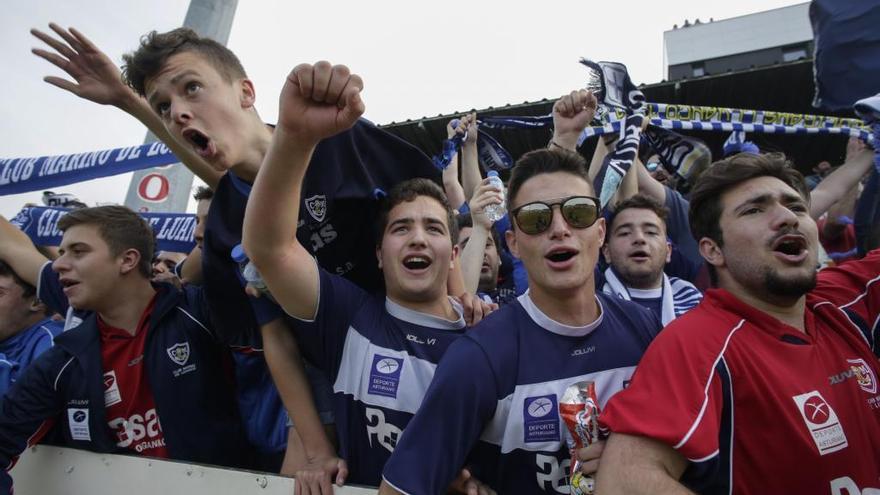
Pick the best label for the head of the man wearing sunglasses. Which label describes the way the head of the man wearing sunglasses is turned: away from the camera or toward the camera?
toward the camera

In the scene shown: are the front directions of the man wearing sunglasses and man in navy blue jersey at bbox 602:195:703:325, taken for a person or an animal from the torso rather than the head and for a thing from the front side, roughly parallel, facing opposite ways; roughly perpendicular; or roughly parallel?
roughly parallel

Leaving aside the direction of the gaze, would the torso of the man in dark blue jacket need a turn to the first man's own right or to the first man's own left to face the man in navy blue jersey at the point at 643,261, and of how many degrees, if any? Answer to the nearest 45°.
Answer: approximately 135° to the first man's own left

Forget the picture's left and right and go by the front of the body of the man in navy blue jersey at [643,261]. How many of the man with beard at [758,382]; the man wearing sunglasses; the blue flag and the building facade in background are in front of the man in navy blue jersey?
2

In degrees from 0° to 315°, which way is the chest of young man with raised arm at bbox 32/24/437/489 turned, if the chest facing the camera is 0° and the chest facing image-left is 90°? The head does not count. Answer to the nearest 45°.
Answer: approximately 45°

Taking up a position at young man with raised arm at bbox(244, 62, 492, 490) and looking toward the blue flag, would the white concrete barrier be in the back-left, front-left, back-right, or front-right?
back-left

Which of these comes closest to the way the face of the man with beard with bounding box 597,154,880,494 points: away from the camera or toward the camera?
toward the camera

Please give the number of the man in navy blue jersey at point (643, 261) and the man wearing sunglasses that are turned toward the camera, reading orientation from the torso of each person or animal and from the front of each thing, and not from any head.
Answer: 2

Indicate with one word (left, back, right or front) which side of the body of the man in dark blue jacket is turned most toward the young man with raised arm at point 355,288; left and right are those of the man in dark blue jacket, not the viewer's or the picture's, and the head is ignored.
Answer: left

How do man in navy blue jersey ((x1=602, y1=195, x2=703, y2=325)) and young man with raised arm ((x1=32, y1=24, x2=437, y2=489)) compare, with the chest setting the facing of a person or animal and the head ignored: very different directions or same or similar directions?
same or similar directions
